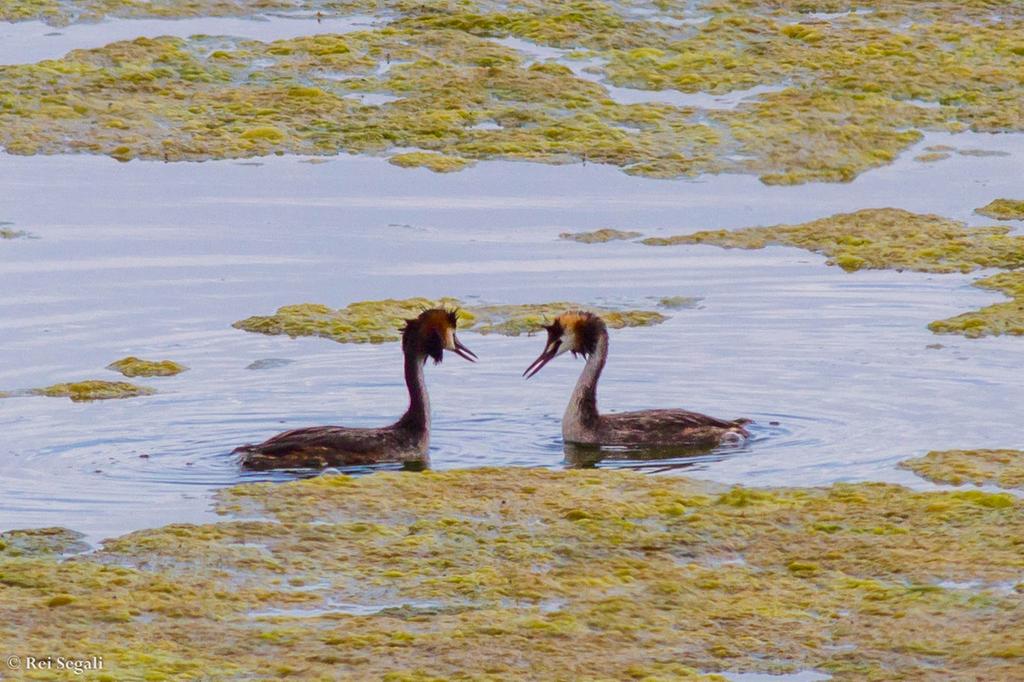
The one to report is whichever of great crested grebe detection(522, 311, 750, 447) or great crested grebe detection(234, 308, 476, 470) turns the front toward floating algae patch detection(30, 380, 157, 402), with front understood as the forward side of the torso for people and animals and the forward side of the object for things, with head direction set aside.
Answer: great crested grebe detection(522, 311, 750, 447)

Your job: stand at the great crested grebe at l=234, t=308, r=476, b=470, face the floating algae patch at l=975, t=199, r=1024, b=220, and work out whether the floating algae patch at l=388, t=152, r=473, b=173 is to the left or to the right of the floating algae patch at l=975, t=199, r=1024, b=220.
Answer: left

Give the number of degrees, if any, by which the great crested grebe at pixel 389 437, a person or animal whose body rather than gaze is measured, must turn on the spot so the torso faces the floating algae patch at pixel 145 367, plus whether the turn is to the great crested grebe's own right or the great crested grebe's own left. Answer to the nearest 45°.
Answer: approximately 135° to the great crested grebe's own left

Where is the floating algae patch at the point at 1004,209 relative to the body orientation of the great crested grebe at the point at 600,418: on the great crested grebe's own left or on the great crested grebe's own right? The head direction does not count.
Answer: on the great crested grebe's own right

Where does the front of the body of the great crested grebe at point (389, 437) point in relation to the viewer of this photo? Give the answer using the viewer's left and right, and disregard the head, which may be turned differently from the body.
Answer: facing to the right of the viewer

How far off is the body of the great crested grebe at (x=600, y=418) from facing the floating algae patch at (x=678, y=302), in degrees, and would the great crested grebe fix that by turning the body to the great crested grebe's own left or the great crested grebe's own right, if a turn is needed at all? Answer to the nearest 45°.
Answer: approximately 90° to the great crested grebe's own right

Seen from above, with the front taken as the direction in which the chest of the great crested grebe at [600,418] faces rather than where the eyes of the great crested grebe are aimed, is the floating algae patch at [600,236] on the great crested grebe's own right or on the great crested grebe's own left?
on the great crested grebe's own right

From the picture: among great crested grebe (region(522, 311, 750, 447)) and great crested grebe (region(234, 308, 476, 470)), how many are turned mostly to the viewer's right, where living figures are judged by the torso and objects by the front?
1

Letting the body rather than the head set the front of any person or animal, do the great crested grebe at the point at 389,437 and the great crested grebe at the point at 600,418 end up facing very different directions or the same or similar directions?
very different directions

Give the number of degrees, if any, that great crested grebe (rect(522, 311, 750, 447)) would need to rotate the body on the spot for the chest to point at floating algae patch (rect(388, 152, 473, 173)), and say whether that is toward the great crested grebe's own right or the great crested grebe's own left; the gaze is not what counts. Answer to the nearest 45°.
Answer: approximately 90° to the great crested grebe's own right

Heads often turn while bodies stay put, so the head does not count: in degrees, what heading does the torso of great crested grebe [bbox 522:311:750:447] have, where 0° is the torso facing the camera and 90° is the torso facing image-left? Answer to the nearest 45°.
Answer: approximately 90°
